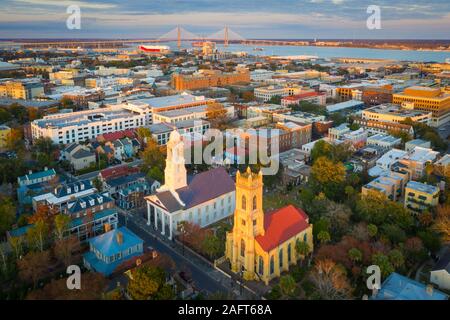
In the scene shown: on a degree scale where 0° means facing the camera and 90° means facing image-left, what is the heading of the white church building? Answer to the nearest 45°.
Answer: approximately 45°

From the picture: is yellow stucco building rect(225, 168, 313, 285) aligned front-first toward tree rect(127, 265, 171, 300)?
yes

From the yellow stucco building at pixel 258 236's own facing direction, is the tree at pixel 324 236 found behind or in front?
behind

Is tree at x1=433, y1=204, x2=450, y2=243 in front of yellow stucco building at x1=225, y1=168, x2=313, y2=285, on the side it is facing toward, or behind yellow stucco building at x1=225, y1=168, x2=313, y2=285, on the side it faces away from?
behind

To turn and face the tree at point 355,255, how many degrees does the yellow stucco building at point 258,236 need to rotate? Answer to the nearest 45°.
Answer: approximately 135° to its left

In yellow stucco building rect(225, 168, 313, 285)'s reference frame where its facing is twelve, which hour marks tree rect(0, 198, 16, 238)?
The tree is roughly at 2 o'clock from the yellow stucco building.

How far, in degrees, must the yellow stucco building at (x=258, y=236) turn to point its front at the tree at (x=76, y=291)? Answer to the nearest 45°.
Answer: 0° — it already faces it

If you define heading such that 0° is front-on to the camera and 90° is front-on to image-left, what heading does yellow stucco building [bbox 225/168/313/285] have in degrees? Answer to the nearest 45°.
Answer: approximately 45°

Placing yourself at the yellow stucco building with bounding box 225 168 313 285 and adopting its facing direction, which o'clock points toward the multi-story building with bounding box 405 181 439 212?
The multi-story building is roughly at 6 o'clock from the yellow stucco building.

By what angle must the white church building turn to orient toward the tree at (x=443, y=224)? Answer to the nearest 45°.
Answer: approximately 135° to its left

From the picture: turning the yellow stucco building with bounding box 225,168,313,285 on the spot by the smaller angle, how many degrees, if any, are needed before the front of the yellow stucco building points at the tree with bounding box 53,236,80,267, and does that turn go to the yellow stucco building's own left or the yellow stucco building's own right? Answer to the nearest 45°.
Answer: approximately 45° to the yellow stucco building's own right
